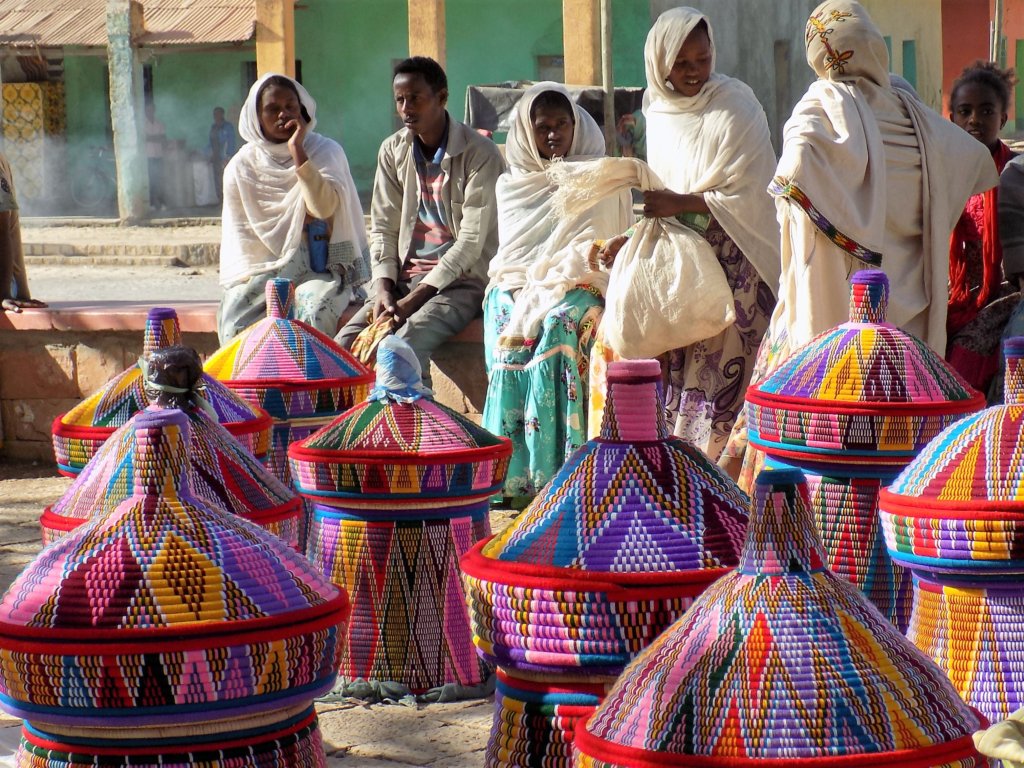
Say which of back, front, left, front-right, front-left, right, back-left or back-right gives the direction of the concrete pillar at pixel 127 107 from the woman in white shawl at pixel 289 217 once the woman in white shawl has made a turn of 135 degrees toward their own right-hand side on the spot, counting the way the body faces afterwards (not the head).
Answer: front-right

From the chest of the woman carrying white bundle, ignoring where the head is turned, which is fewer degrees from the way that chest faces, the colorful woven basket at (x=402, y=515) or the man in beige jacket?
the colorful woven basket

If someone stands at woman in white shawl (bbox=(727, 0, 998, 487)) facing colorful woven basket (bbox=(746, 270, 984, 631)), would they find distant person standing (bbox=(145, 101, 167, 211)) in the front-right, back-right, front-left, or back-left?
back-right

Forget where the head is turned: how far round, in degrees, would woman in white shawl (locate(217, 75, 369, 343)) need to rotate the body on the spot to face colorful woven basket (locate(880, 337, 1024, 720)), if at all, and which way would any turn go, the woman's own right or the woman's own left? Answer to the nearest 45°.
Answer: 0° — they already face it

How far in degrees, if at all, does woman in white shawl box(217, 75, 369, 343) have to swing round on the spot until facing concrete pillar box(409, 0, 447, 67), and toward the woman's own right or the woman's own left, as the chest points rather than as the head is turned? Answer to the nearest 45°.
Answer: approximately 180°
